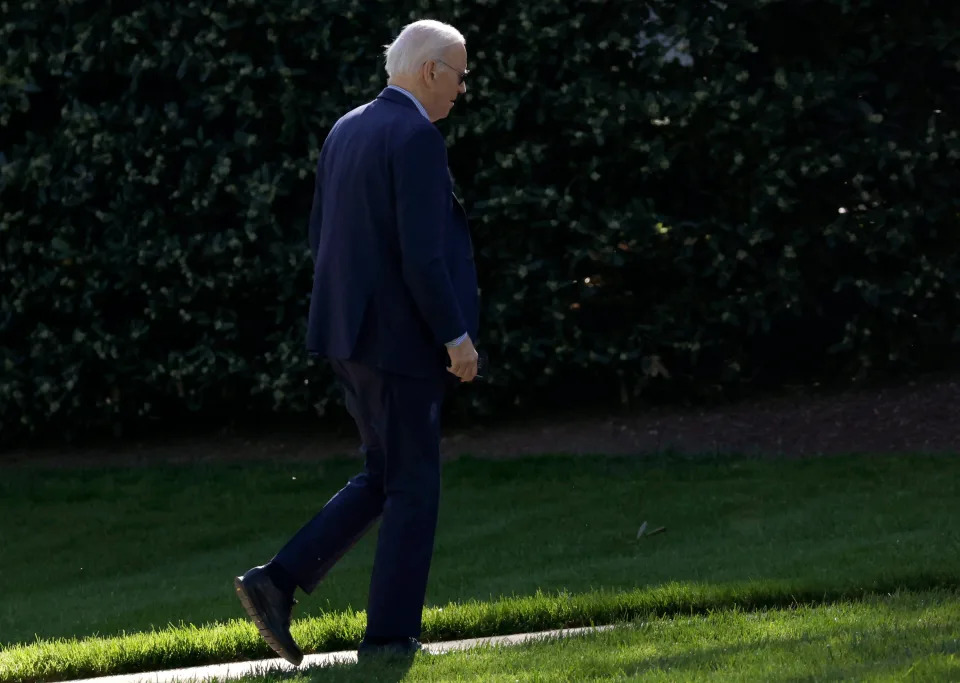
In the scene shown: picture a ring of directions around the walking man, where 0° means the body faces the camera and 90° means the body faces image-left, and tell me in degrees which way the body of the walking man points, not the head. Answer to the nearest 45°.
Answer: approximately 225°

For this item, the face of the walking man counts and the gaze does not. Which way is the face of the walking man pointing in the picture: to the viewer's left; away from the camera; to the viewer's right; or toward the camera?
to the viewer's right
